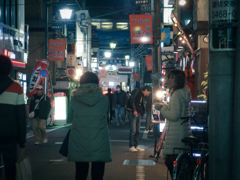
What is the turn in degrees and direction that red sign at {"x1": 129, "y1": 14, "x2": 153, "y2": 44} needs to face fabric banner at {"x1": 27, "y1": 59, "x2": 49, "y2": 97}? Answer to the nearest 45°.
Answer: approximately 90° to its right

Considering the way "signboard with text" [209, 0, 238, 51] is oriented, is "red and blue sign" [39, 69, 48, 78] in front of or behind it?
behind

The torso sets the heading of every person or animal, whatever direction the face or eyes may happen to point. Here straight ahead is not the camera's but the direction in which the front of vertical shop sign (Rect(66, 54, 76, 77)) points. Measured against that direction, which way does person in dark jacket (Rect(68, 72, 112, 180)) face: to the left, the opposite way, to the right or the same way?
the opposite way

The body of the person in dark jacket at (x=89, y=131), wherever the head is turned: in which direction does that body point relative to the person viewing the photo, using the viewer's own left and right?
facing away from the viewer

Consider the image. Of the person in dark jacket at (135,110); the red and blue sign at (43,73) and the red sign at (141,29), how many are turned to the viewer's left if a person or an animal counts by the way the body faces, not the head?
0

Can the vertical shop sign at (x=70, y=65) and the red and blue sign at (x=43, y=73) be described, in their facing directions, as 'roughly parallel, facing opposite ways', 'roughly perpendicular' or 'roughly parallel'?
roughly parallel

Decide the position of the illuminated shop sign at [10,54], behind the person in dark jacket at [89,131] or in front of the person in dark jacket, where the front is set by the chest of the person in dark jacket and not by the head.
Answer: in front

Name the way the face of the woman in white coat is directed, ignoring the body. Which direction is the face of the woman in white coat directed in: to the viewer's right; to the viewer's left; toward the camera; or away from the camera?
to the viewer's left

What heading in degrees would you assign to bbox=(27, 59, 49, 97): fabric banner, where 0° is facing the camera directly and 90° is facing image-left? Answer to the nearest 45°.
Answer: approximately 0°

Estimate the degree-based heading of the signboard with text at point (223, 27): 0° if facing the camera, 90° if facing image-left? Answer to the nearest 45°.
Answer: approximately 0°

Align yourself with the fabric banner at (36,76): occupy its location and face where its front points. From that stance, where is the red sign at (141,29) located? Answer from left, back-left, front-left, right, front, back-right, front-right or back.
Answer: front-left
